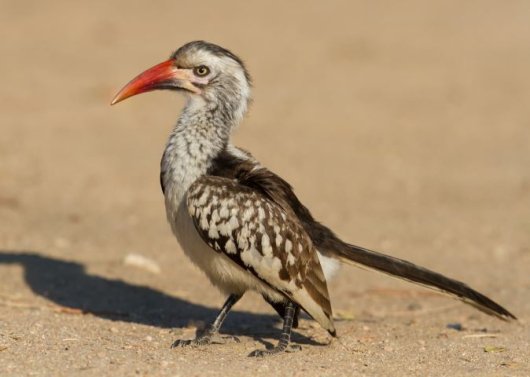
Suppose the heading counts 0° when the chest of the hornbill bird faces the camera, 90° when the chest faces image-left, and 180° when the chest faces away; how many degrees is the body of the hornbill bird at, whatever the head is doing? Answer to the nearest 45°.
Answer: approximately 90°
